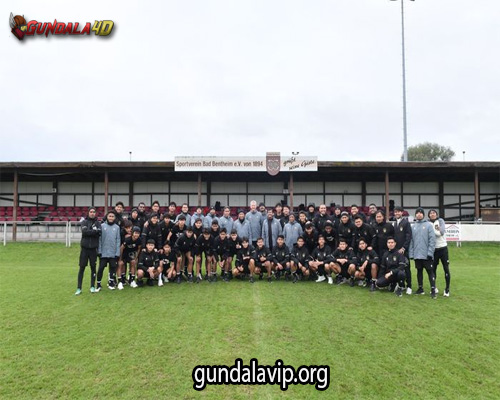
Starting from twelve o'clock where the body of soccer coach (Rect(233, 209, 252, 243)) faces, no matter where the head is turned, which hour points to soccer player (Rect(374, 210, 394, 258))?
soccer player (Rect(374, 210, 394, 258)) is roughly at 10 o'clock from soccer coach (Rect(233, 209, 252, 243)).

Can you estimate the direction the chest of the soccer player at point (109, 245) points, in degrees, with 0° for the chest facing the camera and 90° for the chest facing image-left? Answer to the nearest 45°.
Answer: approximately 0°

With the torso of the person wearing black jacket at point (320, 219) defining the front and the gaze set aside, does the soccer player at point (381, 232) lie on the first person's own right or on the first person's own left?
on the first person's own left

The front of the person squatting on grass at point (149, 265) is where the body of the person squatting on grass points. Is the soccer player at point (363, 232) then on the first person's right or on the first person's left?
on the first person's left

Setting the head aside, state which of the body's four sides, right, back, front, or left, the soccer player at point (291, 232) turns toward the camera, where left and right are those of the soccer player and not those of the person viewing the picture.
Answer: front

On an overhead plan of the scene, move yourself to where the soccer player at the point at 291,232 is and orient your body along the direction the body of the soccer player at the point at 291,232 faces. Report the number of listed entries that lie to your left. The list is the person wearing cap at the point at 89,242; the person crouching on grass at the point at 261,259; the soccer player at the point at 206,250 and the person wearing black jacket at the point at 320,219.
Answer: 1

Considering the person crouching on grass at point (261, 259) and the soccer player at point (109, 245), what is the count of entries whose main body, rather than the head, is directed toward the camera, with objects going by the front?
2

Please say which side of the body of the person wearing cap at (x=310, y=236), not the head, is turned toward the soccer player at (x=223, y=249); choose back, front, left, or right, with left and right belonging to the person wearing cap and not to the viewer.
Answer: right

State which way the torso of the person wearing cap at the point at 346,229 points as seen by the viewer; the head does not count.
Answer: toward the camera

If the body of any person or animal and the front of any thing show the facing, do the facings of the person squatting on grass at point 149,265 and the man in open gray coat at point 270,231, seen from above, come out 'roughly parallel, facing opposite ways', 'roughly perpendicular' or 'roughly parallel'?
roughly parallel

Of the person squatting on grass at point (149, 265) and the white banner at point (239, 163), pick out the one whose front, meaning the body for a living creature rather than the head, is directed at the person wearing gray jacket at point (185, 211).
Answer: the white banner

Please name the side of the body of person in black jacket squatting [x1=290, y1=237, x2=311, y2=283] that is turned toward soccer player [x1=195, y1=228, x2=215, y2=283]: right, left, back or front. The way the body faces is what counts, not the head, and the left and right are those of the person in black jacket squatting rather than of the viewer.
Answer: right

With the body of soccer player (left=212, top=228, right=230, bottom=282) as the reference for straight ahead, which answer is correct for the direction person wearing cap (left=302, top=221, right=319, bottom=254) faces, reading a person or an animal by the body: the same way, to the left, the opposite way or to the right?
the same way

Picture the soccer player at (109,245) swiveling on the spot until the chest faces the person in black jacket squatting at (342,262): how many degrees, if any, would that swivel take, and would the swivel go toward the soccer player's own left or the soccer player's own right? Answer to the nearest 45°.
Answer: approximately 90° to the soccer player's own left

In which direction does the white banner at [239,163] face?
toward the camera

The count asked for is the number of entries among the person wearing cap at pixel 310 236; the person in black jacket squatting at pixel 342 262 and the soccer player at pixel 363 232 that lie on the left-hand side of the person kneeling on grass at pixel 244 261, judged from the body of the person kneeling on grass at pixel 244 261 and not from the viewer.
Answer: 3
